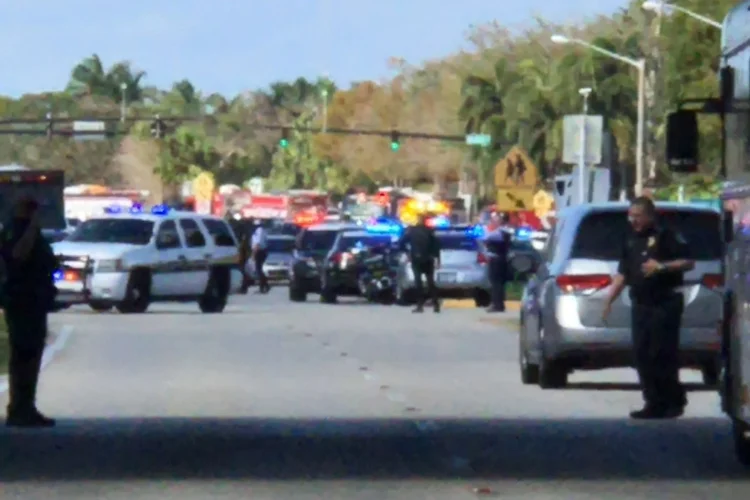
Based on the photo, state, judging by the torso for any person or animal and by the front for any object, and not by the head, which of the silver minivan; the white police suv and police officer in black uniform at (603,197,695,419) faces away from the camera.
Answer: the silver minivan

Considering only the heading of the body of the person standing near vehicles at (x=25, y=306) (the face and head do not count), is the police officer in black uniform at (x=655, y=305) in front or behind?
in front

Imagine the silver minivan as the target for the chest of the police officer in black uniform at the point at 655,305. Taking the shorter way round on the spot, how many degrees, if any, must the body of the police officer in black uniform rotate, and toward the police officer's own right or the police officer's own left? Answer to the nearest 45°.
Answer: approximately 135° to the police officer's own right

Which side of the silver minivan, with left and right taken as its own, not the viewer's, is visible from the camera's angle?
back

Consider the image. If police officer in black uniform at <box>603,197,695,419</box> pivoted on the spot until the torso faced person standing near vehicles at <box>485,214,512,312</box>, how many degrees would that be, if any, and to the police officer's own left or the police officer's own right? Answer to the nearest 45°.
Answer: approximately 135° to the police officer's own right

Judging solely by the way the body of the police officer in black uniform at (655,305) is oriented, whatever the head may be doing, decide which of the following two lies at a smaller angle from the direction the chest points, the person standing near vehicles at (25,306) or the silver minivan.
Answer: the person standing near vehicles

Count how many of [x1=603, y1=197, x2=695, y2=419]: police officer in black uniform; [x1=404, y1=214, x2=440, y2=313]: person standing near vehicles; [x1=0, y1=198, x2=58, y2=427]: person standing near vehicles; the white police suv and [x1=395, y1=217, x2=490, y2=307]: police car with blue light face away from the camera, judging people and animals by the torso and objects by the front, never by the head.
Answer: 2
